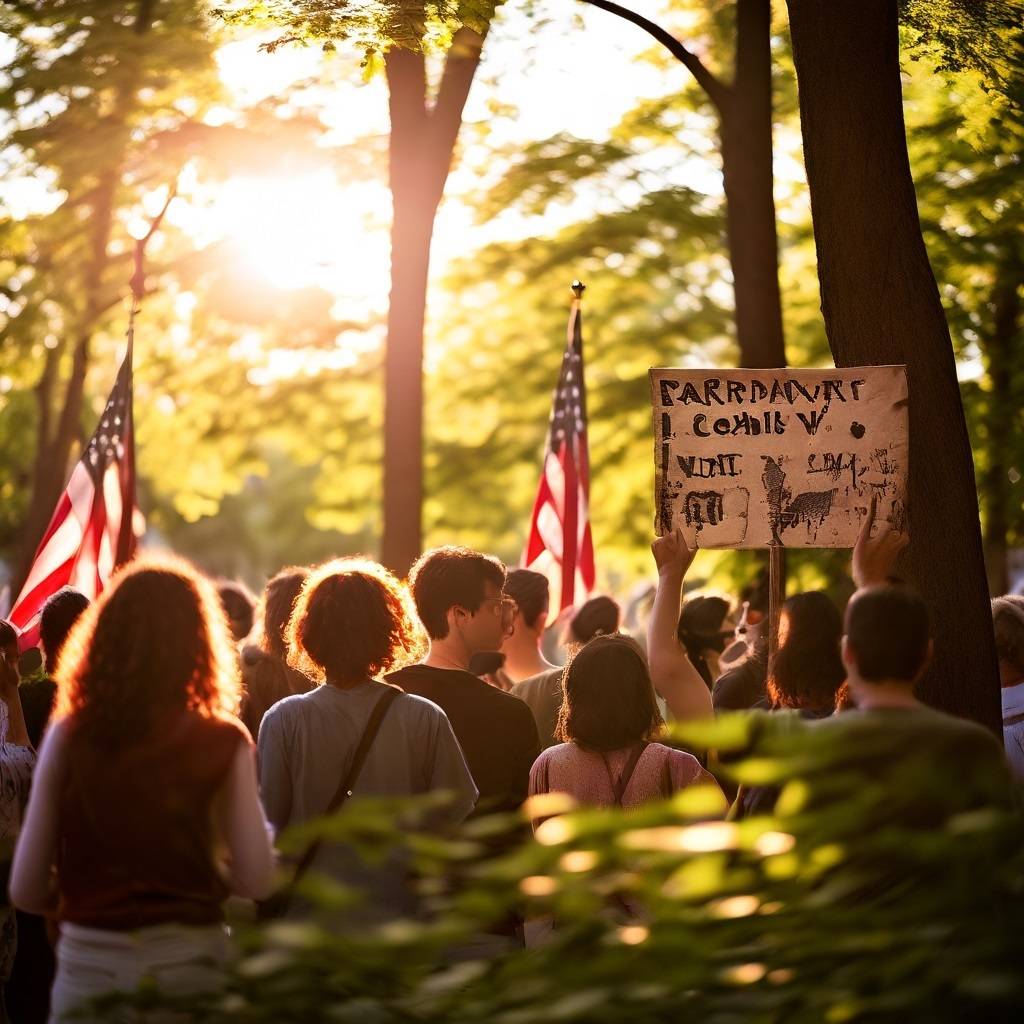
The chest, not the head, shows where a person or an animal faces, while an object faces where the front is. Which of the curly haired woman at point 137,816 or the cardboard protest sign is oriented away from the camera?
the curly haired woman

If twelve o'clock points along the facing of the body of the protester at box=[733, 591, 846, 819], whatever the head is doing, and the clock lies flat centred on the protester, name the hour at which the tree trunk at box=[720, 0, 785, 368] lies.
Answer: The tree trunk is roughly at 12 o'clock from the protester.

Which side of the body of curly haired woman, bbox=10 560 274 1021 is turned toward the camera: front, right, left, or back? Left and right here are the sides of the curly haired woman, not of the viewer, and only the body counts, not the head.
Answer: back

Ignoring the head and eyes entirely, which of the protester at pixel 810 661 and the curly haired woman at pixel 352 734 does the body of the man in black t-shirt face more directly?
the protester

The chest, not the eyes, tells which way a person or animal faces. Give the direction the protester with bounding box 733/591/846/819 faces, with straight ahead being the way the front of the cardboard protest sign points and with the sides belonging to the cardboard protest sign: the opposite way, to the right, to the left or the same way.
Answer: the opposite way

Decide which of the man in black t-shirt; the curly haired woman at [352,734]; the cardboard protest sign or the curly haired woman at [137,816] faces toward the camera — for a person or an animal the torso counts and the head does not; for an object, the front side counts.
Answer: the cardboard protest sign

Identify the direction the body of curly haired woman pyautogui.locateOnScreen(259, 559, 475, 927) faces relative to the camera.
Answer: away from the camera

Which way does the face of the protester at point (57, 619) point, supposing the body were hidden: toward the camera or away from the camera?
away from the camera

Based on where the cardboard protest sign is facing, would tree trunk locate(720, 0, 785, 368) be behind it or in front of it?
behind

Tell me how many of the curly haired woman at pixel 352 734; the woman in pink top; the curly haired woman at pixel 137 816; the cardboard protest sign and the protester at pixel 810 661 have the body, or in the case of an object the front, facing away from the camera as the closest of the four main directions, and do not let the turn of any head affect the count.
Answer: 4

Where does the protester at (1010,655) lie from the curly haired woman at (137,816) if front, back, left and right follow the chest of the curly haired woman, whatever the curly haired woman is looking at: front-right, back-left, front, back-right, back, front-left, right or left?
front-right

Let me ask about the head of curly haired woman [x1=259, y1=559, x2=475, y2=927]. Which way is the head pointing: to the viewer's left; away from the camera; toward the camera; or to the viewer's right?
away from the camera

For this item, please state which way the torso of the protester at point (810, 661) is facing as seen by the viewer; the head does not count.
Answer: away from the camera
